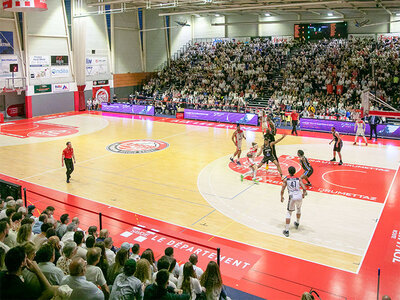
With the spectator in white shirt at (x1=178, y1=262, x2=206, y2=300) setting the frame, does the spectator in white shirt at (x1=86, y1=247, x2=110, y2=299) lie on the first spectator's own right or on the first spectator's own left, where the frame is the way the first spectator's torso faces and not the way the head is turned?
on the first spectator's own left

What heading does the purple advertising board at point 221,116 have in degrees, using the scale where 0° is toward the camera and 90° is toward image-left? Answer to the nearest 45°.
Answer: approximately 45°

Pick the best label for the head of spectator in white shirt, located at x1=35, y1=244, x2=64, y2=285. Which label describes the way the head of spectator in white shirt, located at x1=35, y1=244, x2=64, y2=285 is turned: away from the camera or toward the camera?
away from the camera

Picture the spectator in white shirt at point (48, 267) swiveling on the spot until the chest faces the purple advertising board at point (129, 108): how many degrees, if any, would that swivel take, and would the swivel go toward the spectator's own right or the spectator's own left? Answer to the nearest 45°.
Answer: approximately 45° to the spectator's own left

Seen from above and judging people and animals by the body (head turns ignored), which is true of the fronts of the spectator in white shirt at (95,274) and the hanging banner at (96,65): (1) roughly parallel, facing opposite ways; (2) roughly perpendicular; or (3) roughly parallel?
roughly perpendicular

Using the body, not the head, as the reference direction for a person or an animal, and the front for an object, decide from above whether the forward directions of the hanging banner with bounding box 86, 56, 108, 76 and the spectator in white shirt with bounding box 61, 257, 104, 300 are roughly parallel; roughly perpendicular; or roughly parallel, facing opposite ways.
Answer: roughly perpendicular

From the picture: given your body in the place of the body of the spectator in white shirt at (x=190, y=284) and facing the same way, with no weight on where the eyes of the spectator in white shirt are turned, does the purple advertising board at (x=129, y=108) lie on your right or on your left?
on your left

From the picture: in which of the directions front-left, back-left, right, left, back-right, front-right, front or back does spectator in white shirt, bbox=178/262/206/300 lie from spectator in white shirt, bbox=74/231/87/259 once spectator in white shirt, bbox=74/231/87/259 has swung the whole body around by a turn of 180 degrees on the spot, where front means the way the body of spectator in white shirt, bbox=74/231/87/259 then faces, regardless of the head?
left

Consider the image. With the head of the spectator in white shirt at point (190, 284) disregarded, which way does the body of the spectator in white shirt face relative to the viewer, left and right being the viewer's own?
facing away from the viewer and to the right of the viewer

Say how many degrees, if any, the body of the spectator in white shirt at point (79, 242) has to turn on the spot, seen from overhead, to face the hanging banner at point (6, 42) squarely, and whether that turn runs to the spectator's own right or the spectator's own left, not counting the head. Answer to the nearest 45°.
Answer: approximately 45° to the spectator's own left

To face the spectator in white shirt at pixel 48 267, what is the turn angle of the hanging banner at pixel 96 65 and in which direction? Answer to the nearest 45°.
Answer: approximately 45° to its right

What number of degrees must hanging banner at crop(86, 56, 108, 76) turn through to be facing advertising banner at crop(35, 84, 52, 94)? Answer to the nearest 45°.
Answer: approximately 90° to its right

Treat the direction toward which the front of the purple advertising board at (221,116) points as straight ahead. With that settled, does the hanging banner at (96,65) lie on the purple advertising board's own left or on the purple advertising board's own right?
on the purple advertising board's own right

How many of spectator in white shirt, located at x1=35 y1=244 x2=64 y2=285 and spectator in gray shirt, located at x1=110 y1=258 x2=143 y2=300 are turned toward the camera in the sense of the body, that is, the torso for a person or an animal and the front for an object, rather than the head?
0

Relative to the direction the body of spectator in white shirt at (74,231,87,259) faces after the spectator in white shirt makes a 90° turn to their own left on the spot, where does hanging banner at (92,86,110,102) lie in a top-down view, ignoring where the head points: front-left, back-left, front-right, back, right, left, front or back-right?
front-right
